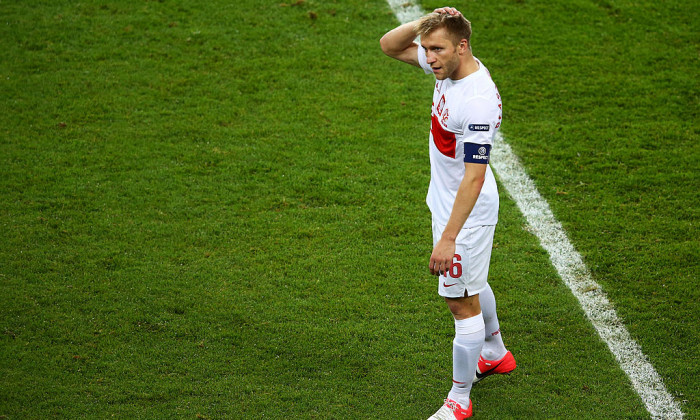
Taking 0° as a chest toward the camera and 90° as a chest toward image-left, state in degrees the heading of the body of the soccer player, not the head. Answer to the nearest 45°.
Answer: approximately 45°

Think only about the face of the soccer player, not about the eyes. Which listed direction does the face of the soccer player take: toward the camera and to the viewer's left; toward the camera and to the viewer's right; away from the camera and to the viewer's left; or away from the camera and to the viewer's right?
toward the camera and to the viewer's left
